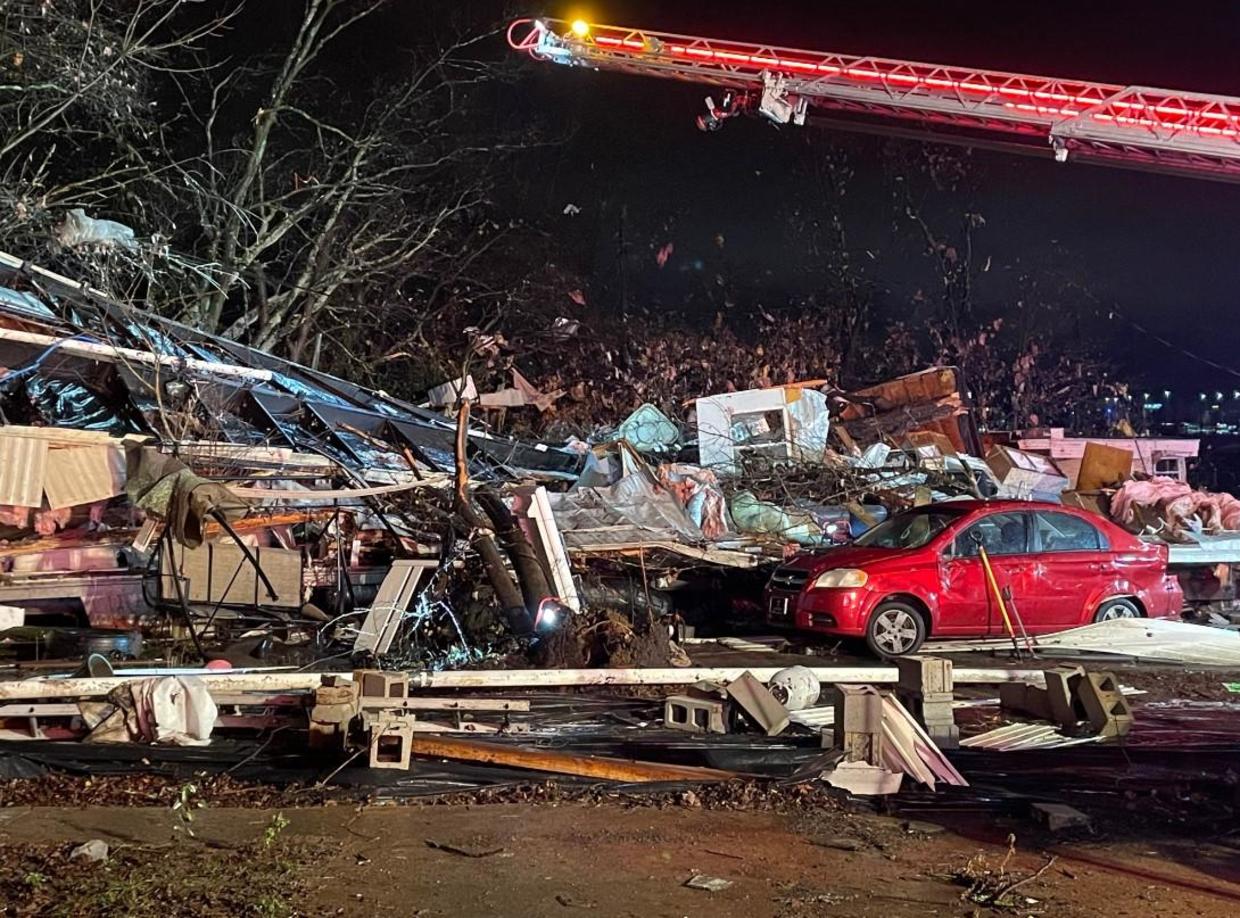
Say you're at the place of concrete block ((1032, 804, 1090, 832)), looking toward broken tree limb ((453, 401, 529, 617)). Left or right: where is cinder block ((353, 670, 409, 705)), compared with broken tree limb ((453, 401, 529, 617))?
left

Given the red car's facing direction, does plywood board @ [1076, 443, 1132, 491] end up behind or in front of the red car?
behind

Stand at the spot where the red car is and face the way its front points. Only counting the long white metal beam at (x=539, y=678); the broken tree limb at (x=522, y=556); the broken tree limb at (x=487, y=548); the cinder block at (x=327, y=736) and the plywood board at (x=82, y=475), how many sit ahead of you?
5

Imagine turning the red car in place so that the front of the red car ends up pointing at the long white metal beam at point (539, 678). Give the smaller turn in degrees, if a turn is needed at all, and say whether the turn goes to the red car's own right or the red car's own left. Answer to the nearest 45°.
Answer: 0° — it already faces it

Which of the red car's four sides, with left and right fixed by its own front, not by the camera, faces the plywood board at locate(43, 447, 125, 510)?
front

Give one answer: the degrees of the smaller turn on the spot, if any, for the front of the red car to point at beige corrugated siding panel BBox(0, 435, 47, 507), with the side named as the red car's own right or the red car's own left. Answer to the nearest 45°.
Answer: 0° — it already faces it

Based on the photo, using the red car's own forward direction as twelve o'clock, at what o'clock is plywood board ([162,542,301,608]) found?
The plywood board is roughly at 1 o'clock from the red car.

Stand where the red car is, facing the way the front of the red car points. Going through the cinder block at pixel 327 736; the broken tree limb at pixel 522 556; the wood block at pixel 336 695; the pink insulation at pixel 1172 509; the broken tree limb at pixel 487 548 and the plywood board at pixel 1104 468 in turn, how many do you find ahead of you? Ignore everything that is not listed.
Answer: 4

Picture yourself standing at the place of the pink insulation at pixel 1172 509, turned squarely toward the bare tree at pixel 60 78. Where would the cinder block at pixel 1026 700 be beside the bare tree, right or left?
left

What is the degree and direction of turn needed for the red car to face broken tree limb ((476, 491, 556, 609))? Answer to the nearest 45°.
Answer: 0° — it already faces it

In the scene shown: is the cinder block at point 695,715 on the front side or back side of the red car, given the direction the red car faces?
on the front side

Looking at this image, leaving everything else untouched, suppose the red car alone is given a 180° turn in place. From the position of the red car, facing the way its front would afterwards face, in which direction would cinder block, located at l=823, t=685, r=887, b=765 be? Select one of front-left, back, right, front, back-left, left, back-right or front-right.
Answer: back-right

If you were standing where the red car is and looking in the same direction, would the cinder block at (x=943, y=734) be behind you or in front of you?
in front

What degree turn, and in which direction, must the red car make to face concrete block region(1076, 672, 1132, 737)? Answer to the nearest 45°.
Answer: approximately 45° to its left

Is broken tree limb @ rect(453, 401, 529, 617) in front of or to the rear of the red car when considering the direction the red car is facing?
in front

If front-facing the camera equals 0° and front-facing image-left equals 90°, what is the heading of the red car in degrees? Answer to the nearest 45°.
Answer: approximately 45°
